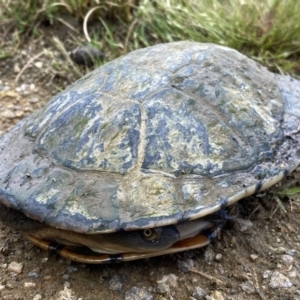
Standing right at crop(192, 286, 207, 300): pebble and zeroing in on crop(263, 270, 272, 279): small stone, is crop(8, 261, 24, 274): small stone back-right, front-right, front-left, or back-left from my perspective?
back-left

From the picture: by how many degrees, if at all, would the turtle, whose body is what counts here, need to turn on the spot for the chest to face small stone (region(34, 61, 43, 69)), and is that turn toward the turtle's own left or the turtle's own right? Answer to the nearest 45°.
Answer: approximately 90° to the turtle's own right

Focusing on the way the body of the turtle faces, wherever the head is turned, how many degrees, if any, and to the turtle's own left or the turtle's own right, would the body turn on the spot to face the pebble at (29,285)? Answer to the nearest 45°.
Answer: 0° — it already faces it

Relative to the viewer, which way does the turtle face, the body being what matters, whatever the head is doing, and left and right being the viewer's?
facing the viewer and to the left of the viewer

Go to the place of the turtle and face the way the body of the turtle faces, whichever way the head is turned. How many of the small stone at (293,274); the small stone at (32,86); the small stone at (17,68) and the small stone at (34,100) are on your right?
3

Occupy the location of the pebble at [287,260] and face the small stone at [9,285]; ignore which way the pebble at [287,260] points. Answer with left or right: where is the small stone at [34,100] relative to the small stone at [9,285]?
right

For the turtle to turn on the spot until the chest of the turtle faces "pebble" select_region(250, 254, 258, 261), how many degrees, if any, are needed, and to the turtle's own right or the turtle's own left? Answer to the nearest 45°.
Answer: approximately 135° to the turtle's own left

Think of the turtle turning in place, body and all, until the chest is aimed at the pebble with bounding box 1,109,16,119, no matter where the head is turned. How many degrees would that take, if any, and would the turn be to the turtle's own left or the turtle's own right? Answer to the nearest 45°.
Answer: approximately 90° to the turtle's own right

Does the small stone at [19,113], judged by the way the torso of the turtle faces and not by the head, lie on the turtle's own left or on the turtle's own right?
on the turtle's own right

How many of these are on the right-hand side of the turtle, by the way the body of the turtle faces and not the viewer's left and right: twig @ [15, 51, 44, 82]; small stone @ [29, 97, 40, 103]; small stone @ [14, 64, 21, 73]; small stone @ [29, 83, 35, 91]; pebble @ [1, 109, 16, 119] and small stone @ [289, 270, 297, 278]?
5

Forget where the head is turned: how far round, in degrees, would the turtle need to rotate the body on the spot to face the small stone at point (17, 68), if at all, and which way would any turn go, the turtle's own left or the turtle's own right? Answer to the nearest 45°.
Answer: approximately 90° to the turtle's own right
